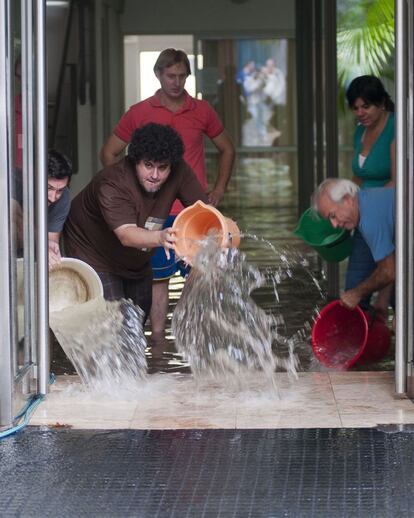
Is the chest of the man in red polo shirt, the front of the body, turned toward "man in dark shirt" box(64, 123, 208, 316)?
yes

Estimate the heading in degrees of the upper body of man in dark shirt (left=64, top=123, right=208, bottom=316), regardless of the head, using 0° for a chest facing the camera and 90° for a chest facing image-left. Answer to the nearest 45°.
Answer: approximately 315°

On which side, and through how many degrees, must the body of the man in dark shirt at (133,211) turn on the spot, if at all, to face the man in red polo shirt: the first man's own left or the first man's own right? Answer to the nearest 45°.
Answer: approximately 135° to the first man's own left

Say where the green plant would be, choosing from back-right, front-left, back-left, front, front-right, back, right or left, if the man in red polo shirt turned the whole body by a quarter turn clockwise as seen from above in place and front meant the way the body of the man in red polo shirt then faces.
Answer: back-right

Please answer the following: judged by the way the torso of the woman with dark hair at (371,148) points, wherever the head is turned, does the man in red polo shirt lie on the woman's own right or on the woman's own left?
on the woman's own right

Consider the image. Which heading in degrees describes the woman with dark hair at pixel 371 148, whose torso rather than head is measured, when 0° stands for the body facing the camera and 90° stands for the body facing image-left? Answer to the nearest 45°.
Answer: approximately 45°

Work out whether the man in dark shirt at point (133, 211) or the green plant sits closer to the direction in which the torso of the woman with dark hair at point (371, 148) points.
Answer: the man in dark shirt

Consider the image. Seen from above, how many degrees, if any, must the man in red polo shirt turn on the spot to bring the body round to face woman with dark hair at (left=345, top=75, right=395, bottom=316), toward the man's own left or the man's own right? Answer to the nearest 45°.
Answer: approximately 45° to the man's own left
